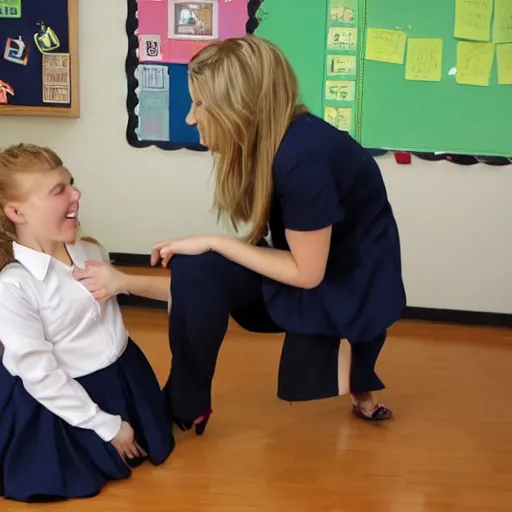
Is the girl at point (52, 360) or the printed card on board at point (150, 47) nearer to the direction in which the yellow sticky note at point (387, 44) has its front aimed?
the girl

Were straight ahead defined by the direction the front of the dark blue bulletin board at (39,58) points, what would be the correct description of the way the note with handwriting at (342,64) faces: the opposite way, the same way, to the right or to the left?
the same way

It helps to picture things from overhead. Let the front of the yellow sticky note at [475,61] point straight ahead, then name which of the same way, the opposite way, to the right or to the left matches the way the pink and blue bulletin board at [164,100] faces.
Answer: the same way

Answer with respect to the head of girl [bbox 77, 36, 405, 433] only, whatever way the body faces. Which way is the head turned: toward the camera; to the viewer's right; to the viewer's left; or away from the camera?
to the viewer's left

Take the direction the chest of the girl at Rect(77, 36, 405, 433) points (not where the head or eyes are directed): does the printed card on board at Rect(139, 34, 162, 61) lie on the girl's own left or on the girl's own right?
on the girl's own right

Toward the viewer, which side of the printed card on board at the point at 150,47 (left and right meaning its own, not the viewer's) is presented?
front

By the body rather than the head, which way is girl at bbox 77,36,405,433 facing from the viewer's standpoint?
to the viewer's left

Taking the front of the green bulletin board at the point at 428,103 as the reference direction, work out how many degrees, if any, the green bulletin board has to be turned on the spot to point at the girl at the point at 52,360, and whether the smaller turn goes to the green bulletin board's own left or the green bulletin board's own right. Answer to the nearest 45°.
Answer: approximately 45° to the green bulletin board's own right

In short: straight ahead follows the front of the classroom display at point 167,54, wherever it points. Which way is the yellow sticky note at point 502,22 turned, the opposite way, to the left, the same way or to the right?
the same way

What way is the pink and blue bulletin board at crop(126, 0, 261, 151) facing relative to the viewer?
toward the camera

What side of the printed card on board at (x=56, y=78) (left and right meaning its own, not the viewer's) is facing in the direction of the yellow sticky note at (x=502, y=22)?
left

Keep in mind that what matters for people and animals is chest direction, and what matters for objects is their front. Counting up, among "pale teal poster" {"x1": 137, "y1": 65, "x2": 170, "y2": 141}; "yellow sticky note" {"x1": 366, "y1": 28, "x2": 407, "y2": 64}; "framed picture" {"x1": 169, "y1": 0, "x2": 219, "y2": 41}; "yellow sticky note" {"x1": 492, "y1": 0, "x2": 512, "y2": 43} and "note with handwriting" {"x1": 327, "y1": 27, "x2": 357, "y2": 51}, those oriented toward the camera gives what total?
5

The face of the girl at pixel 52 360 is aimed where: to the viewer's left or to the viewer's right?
to the viewer's right

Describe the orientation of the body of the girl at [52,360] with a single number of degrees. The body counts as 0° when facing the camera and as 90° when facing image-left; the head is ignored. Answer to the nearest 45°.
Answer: approximately 315°

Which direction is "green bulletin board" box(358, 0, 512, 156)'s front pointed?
toward the camera

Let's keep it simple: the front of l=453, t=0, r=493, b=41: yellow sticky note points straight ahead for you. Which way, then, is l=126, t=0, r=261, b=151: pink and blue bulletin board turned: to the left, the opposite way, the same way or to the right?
the same way

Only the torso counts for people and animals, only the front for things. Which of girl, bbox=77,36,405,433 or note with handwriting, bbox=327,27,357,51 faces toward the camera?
the note with handwriting

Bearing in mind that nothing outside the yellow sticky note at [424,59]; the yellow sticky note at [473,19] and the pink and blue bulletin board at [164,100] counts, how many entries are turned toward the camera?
3
